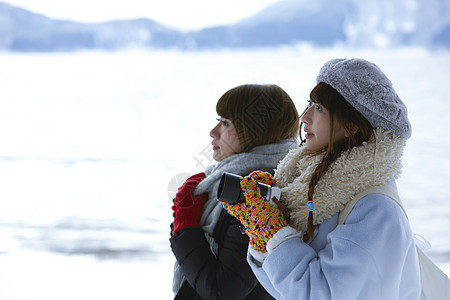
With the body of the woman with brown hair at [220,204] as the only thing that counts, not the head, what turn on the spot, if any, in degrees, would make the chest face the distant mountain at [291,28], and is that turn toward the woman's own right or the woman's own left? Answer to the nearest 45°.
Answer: approximately 90° to the woman's own right

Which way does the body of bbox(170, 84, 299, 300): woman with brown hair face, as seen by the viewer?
to the viewer's left

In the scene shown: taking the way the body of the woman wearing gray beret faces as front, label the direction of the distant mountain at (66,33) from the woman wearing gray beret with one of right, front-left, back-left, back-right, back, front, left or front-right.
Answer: front-right

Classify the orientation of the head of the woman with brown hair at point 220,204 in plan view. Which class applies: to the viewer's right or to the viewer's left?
to the viewer's left

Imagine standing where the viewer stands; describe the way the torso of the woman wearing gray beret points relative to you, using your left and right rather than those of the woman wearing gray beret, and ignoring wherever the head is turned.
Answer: facing to the left of the viewer

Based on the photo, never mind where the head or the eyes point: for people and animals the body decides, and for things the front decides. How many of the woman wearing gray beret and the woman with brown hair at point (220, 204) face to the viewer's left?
2

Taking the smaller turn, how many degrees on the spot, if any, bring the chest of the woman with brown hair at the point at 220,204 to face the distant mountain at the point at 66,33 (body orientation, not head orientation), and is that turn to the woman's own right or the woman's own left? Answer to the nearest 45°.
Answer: approximately 90° to the woman's own right

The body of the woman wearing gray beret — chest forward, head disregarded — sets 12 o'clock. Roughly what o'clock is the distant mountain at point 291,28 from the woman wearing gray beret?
The distant mountain is roughly at 3 o'clock from the woman wearing gray beret.
